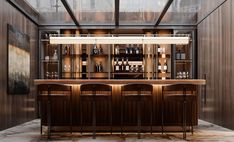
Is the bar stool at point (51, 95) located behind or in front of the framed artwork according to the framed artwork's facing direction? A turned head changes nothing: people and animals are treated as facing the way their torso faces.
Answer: in front

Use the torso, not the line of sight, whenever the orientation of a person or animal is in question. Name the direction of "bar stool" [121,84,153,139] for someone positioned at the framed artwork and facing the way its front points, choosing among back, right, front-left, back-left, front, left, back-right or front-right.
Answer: front

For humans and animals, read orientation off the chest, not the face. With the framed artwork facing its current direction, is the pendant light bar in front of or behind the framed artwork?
in front

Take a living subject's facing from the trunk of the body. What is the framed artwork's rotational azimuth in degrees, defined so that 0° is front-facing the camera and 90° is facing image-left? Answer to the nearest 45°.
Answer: approximately 315°

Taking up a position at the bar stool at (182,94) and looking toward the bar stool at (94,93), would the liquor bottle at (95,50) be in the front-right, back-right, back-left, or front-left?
front-right

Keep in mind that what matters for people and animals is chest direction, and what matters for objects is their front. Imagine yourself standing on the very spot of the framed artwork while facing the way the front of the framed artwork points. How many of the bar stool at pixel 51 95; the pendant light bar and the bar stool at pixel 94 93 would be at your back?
0

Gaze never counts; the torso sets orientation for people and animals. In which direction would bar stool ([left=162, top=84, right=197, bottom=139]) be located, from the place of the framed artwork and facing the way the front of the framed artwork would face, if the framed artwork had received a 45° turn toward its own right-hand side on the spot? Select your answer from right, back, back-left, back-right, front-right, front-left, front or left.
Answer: front-left

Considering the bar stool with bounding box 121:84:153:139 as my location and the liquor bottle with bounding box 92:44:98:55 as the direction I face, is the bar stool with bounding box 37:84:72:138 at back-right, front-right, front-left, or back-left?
front-left

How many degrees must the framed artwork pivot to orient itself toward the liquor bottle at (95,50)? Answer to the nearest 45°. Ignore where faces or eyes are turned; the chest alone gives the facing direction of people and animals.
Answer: approximately 90° to its left
